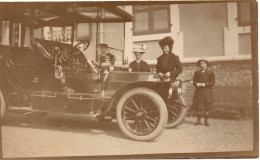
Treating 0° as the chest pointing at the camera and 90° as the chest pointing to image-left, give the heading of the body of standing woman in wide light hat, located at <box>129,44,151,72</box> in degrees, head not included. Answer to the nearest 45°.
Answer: approximately 0°
